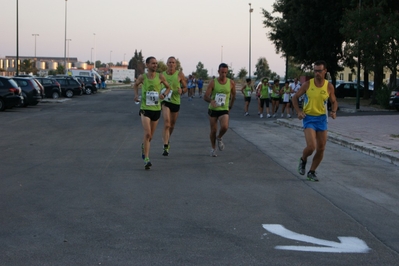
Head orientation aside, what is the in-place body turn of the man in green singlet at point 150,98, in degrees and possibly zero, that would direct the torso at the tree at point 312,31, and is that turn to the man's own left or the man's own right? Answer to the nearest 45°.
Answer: approximately 180°

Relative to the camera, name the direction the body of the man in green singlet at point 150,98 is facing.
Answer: toward the camera

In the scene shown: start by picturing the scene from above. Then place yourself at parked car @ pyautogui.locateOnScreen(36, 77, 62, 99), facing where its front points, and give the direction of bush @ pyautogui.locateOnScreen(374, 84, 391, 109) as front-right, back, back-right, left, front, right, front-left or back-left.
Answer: back-left

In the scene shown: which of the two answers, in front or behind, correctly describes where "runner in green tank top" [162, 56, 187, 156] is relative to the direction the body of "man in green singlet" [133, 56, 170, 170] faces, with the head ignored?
behind

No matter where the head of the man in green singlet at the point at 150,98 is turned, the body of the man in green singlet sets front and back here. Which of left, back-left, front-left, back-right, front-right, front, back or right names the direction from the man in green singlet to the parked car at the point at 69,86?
back

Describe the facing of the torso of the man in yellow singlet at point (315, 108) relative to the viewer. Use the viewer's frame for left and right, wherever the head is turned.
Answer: facing the viewer

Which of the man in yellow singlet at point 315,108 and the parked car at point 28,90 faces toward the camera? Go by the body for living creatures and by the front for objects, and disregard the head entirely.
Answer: the man in yellow singlet
